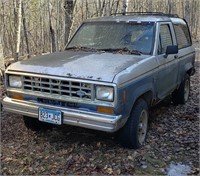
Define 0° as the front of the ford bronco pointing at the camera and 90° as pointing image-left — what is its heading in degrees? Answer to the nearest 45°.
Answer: approximately 45°
